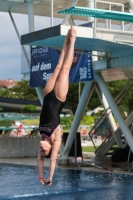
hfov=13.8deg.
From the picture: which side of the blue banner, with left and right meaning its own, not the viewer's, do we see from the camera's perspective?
front

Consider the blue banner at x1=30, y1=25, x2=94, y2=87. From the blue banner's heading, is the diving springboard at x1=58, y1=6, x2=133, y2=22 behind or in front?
in front
